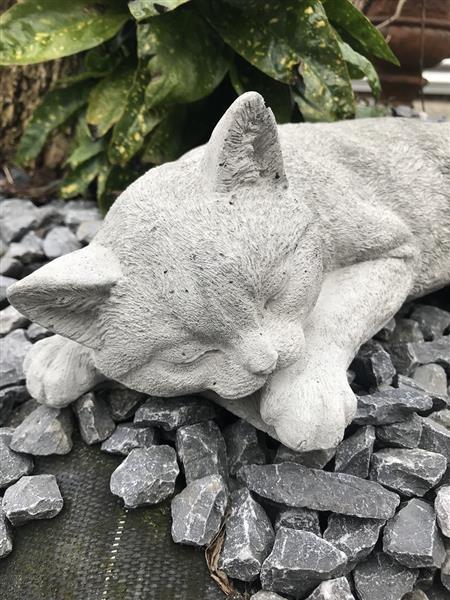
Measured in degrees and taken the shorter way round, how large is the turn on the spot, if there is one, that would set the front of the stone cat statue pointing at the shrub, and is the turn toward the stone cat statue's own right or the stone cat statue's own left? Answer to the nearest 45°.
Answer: approximately 135° to the stone cat statue's own right

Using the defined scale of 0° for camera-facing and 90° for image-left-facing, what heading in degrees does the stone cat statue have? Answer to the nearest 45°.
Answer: approximately 45°
